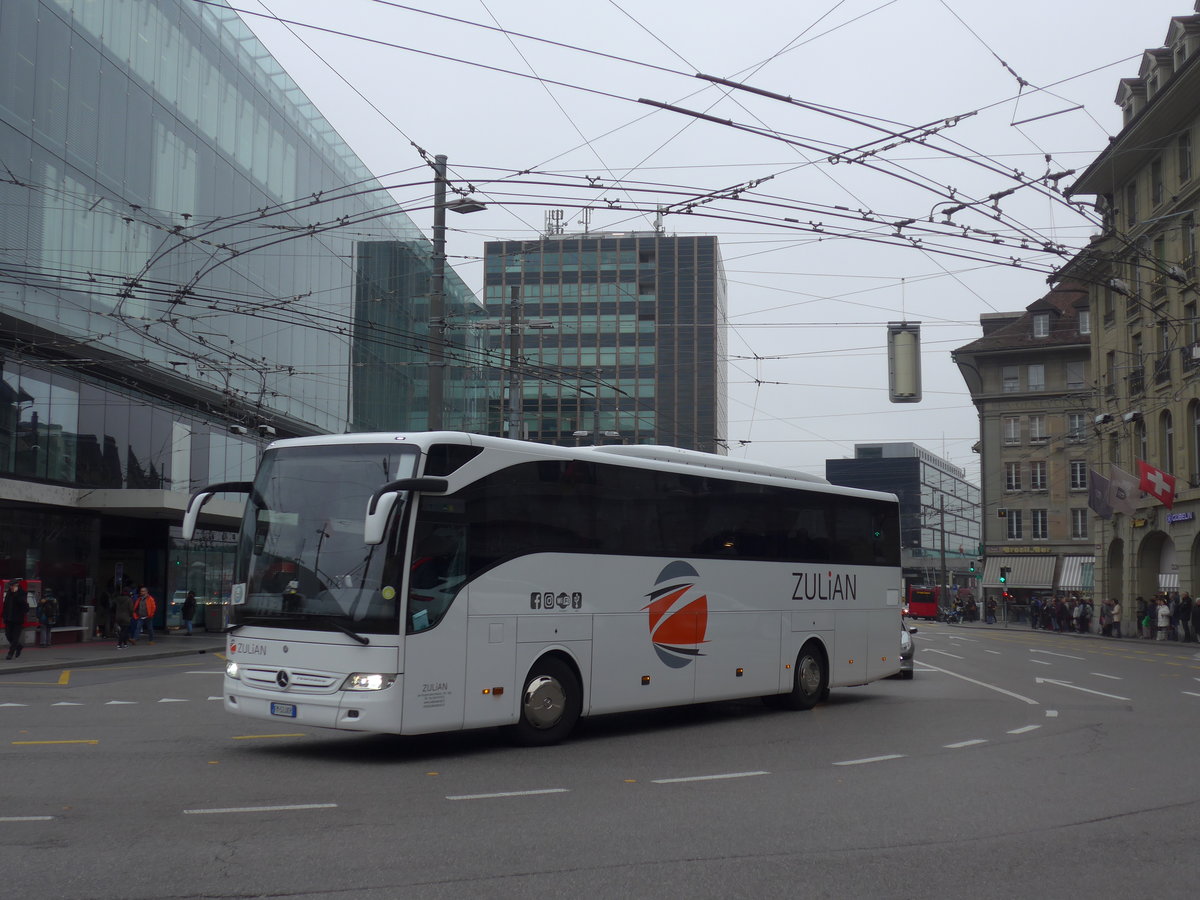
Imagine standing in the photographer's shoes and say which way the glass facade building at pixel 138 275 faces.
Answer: facing the viewer and to the right of the viewer

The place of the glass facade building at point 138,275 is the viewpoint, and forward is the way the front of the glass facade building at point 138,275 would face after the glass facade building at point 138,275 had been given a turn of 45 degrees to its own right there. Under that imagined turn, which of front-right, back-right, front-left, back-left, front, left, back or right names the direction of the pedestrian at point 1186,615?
left

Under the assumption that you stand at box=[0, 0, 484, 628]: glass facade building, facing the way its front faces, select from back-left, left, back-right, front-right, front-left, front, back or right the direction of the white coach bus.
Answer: front-right

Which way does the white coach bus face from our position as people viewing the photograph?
facing the viewer and to the left of the viewer

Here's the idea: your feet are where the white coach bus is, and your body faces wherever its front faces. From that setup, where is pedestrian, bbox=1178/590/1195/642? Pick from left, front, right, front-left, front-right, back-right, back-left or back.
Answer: back

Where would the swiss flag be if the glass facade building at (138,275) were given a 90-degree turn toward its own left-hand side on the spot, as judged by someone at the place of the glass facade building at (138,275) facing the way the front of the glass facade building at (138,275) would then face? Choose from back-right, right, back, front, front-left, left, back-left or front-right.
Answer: front-right

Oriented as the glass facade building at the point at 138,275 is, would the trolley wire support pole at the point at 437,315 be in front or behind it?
in front

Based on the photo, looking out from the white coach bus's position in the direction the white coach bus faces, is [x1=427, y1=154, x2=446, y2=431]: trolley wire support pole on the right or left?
on its right

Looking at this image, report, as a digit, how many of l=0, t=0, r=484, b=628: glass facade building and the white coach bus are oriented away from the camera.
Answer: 0
